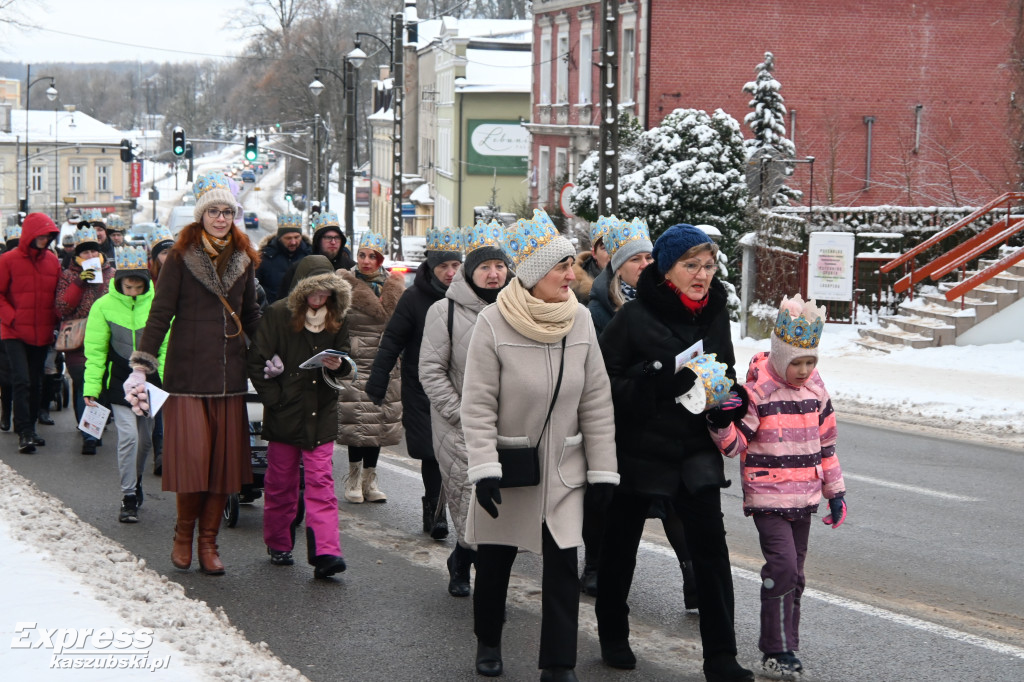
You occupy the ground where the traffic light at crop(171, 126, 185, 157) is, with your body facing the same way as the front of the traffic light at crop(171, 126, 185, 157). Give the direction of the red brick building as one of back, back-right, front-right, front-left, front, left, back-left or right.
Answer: front-left

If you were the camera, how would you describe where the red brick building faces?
facing the viewer and to the left of the viewer

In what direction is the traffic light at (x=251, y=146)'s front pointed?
toward the camera

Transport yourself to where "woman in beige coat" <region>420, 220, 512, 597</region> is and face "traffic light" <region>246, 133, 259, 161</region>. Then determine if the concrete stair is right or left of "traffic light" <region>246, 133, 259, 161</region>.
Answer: right

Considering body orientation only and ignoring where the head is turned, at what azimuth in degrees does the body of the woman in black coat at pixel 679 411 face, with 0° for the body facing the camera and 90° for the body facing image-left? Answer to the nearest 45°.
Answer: approximately 315°

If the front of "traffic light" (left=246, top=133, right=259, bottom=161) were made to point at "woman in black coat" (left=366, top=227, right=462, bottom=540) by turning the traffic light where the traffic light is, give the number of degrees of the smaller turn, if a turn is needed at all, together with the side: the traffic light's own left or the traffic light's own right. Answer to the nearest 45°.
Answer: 0° — it already faces them

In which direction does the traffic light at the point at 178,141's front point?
toward the camera

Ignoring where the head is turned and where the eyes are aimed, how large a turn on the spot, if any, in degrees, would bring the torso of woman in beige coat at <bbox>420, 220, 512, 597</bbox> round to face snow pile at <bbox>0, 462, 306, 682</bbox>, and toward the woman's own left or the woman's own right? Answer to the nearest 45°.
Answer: approximately 90° to the woman's own right

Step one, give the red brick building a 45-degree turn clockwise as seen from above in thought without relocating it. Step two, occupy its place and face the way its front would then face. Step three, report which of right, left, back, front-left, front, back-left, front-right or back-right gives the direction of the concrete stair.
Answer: left

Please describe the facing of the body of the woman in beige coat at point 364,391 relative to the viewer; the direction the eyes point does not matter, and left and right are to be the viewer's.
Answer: facing the viewer

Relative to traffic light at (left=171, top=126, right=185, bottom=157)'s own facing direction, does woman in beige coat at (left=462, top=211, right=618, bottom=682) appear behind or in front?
in front

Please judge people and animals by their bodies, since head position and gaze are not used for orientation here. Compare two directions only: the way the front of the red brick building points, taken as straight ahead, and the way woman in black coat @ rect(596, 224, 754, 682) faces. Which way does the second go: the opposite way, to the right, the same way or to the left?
to the left

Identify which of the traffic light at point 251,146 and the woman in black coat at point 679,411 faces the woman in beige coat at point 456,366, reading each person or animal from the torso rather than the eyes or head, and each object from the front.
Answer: the traffic light

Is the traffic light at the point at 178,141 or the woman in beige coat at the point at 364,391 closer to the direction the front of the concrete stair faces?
the woman in beige coat
